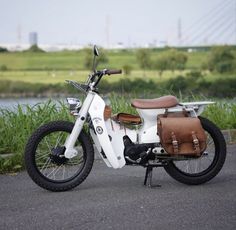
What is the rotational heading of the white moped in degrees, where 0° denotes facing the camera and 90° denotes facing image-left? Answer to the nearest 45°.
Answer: approximately 90°

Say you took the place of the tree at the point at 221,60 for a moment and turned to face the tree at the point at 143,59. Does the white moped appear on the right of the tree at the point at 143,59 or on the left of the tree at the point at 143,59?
left

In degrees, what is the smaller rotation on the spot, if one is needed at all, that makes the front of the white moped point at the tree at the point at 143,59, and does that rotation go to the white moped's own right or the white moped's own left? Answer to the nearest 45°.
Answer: approximately 90° to the white moped's own right

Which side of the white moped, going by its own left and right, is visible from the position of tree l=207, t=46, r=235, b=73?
right
